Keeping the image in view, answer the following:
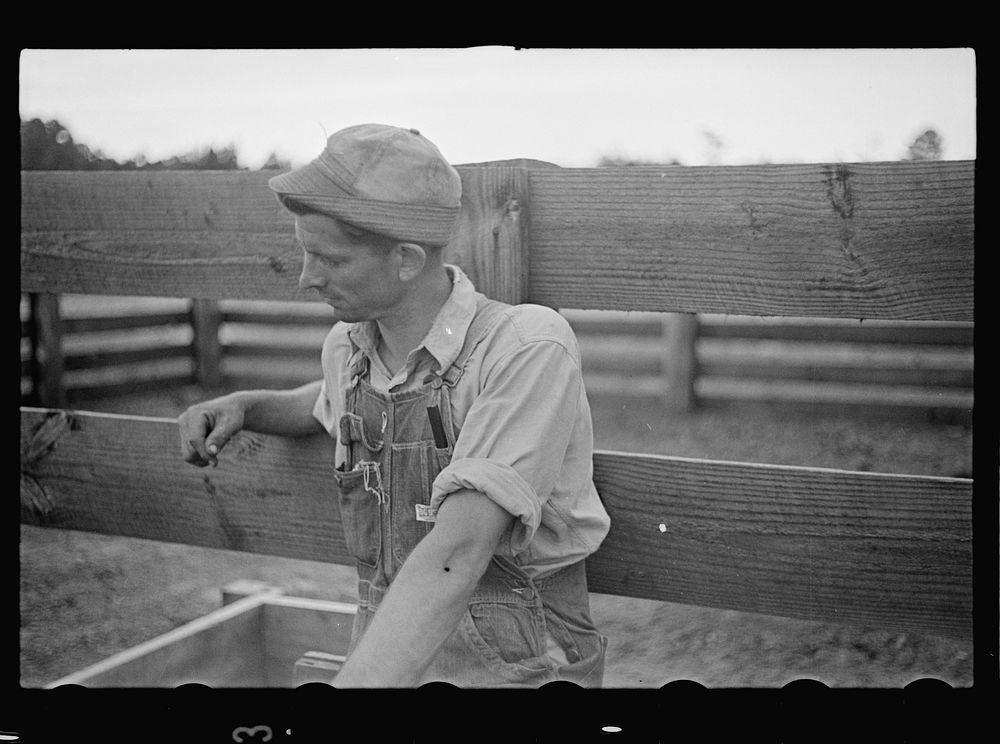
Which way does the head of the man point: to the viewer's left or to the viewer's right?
to the viewer's left

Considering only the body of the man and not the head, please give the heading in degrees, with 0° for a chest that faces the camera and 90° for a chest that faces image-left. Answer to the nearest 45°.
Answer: approximately 45°
